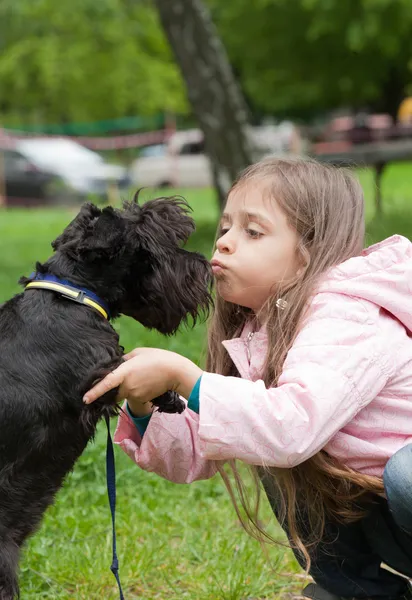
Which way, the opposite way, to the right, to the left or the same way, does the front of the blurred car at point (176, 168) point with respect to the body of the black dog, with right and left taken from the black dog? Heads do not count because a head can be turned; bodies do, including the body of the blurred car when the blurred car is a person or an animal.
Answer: the opposite way

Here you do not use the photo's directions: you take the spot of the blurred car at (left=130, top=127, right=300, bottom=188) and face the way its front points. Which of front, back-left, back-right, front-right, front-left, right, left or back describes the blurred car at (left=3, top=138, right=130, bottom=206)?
front-left

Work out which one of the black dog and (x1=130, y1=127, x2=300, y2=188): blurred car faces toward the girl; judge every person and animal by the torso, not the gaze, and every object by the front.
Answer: the black dog

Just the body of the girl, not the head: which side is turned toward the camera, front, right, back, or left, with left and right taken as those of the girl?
left

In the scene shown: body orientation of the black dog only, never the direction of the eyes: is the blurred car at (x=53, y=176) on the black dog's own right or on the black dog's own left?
on the black dog's own left

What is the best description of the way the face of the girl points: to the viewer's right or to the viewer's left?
to the viewer's left

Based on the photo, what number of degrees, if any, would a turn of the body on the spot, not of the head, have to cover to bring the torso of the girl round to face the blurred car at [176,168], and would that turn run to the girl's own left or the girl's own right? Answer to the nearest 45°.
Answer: approximately 90° to the girl's own right

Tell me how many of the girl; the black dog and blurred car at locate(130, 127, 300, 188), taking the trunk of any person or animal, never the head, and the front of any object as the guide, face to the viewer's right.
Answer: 1

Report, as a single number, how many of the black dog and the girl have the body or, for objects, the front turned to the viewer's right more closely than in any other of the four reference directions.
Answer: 1

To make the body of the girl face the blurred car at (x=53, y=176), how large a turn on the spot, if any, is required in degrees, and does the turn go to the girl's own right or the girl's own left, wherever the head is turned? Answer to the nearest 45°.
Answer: approximately 90° to the girl's own right

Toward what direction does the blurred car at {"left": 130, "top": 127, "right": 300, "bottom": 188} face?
to the viewer's left

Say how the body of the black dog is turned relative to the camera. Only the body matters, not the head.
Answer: to the viewer's right

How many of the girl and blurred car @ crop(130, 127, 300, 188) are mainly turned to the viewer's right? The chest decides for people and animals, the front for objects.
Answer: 0
